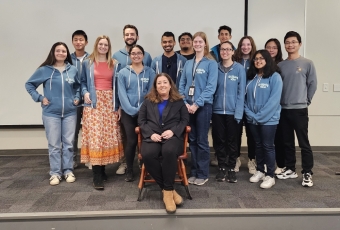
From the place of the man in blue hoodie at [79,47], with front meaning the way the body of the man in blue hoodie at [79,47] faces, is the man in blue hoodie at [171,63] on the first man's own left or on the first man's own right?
on the first man's own left

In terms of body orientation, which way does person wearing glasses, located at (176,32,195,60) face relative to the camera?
toward the camera

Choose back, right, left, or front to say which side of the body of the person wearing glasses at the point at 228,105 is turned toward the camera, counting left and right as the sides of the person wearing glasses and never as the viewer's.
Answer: front

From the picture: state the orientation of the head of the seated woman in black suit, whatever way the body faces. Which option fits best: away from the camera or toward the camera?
toward the camera

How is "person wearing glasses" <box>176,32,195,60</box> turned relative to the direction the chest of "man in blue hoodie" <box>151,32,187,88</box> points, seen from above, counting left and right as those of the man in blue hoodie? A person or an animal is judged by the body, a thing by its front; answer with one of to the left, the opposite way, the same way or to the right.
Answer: the same way

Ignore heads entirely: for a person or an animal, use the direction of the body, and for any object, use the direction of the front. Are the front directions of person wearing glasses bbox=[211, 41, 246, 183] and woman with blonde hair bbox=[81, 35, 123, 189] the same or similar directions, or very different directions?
same or similar directions

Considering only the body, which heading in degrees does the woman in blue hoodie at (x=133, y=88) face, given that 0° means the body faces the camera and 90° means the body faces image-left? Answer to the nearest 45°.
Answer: approximately 0°

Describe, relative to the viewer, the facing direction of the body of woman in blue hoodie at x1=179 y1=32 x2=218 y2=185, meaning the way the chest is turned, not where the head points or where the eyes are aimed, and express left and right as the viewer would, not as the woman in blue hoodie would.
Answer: facing the viewer and to the left of the viewer

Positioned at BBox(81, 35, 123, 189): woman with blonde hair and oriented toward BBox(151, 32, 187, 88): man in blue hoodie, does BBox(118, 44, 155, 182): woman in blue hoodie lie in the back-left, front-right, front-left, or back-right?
front-right

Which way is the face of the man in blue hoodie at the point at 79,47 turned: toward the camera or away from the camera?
toward the camera

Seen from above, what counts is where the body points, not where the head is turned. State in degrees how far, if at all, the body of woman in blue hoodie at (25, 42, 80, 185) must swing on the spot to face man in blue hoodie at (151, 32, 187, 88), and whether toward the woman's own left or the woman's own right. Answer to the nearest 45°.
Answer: approximately 90° to the woman's own left

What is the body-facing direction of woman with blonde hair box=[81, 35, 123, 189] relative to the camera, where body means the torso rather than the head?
toward the camera

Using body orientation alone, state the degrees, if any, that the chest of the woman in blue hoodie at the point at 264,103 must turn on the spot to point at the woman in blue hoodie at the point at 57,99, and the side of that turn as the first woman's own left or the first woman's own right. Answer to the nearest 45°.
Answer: approximately 45° to the first woman's own right

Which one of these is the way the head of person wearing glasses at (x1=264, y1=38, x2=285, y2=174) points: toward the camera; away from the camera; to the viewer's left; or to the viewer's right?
toward the camera

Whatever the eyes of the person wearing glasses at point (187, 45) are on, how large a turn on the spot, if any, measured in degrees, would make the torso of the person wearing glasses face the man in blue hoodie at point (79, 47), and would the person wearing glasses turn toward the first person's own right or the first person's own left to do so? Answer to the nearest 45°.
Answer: approximately 90° to the first person's own right

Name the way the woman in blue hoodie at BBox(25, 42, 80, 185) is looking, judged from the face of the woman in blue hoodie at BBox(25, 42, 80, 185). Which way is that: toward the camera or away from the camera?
toward the camera

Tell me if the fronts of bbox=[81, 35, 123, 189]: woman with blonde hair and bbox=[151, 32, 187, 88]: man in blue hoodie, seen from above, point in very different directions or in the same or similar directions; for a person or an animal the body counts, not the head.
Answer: same or similar directions

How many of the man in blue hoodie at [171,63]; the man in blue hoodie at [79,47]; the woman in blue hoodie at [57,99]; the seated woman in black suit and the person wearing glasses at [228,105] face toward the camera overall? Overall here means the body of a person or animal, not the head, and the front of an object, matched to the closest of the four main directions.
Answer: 5

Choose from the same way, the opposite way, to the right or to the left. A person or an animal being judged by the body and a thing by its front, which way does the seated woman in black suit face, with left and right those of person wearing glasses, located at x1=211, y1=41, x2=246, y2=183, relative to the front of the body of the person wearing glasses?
the same way
